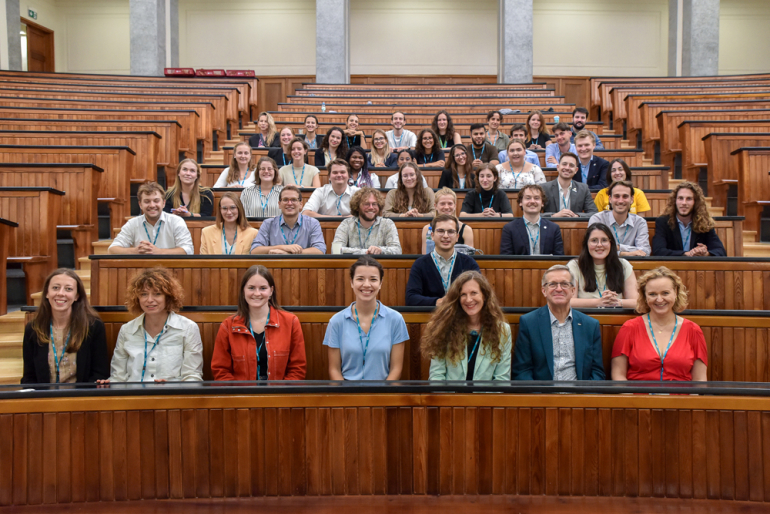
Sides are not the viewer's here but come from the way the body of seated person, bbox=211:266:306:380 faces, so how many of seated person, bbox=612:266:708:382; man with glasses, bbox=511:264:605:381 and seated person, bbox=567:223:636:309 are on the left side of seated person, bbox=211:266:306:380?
3

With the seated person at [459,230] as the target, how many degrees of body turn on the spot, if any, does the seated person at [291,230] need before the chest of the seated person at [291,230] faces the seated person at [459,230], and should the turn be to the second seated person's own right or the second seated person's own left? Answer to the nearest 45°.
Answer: approximately 90° to the second seated person's own left

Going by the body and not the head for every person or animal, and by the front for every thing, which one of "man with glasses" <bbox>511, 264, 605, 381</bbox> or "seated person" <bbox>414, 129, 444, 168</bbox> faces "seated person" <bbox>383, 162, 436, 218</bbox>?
"seated person" <bbox>414, 129, 444, 168</bbox>

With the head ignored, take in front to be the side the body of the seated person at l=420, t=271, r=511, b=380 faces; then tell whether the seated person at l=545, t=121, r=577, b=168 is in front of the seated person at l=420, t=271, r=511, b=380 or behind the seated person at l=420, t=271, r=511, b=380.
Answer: behind

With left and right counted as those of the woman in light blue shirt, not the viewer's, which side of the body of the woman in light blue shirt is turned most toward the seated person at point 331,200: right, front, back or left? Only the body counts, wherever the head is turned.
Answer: back
